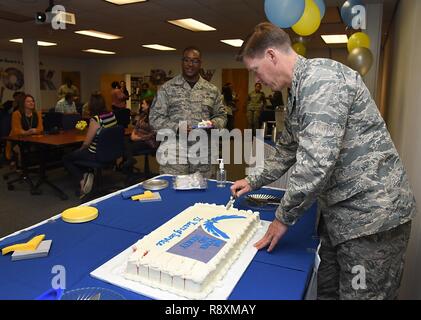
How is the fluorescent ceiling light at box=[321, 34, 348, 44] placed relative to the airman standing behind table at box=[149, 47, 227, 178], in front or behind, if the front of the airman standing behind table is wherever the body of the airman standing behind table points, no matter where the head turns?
behind

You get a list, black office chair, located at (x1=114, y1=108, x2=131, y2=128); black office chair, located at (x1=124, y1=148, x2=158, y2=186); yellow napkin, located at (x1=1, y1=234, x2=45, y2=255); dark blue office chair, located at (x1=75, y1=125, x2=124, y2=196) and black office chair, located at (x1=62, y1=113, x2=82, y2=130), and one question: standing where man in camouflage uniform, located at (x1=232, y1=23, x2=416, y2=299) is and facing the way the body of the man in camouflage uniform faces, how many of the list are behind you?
0

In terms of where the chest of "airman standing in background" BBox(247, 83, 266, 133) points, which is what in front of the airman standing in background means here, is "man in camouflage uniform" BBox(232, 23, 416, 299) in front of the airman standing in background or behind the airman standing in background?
in front

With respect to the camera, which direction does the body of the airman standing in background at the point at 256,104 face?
toward the camera

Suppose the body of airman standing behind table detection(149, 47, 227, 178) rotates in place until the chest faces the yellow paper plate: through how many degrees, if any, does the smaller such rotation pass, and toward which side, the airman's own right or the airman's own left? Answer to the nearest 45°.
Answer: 0° — they already face it

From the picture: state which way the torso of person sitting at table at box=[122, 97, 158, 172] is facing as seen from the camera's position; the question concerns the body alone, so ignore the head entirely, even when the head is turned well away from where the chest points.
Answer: to the viewer's left

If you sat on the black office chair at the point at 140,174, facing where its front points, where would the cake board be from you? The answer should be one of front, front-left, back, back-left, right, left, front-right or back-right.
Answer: left

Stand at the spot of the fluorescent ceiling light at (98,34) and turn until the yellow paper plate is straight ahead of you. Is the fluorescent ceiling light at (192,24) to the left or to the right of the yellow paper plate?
left

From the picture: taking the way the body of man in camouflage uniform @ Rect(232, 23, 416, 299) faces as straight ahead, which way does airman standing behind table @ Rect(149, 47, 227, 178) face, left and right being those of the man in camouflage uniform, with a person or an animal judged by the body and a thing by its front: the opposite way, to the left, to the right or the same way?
to the left

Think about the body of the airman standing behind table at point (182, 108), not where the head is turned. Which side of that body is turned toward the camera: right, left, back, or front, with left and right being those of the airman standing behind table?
front

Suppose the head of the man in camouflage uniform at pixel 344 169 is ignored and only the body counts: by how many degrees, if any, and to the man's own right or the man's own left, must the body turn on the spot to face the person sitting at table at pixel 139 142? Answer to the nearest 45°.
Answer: approximately 45° to the man's own right

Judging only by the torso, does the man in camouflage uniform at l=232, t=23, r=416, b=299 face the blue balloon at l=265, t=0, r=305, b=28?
no

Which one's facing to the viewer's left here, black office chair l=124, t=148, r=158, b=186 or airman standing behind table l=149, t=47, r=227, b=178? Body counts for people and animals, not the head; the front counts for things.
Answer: the black office chair

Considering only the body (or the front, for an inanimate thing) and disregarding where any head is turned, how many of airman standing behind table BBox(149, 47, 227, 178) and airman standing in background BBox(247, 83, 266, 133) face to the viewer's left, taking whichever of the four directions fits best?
0

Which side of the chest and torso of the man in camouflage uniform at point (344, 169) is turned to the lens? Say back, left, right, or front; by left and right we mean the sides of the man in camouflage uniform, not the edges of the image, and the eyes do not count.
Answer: left

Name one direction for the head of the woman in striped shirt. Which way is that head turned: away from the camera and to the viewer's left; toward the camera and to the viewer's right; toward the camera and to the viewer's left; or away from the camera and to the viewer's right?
away from the camera and to the viewer's left

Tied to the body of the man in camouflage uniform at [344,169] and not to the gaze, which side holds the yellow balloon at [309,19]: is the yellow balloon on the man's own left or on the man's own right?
on the man's own right

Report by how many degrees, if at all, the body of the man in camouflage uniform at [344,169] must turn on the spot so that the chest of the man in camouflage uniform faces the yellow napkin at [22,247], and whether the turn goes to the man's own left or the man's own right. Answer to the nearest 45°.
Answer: approximately 45° to the man's own left
